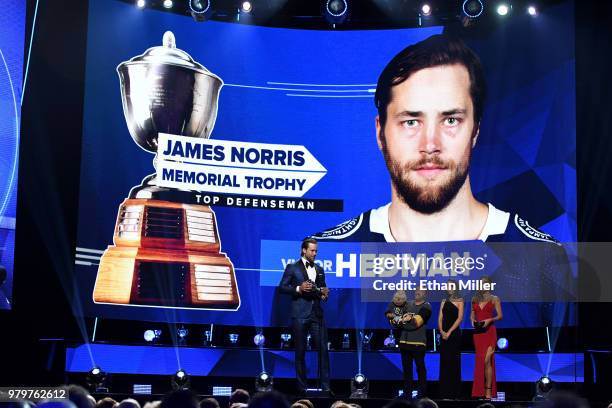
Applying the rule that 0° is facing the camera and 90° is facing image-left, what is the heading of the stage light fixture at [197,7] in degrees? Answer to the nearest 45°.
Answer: approximately 0°

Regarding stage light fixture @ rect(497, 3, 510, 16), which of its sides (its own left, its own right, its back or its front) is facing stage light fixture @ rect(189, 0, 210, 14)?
right

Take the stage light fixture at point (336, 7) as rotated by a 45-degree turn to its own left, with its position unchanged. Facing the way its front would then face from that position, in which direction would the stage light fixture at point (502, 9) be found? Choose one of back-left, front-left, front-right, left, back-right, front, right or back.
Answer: front-left

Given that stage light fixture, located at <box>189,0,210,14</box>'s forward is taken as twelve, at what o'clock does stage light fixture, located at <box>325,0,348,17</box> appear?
stage light fixture, located at <box>325,0,348,17</box> is roughly at 9 o'clock from stage light fixture, located at <box>189,0,210,14</box>.

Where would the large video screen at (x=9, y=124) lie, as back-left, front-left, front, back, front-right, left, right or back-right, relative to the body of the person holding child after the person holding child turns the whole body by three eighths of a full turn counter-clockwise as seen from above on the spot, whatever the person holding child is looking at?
back-left
